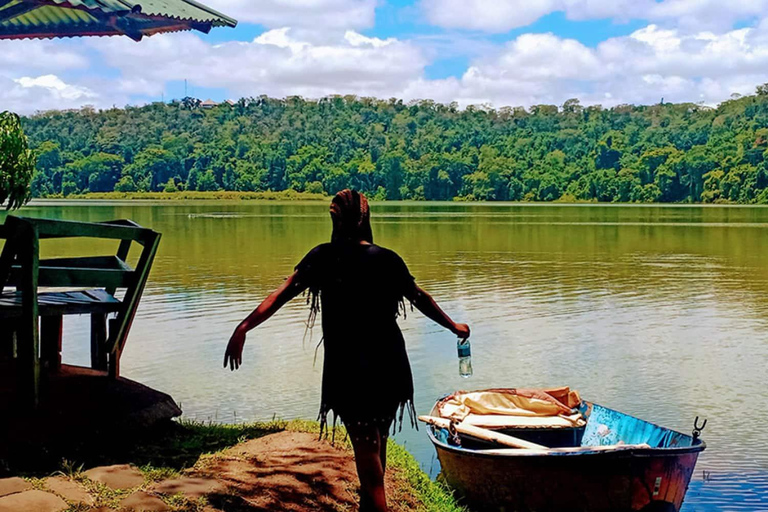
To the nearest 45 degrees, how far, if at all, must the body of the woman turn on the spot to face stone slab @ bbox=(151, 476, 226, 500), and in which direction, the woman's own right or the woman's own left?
approximately 45° to the woman's own left

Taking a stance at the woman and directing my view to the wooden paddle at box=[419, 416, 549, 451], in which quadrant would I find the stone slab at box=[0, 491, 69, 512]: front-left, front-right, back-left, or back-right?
back-left

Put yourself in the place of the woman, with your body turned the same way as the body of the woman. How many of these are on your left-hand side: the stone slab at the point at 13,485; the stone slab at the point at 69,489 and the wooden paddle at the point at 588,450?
2

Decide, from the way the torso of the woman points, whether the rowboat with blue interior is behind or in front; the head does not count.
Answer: in front

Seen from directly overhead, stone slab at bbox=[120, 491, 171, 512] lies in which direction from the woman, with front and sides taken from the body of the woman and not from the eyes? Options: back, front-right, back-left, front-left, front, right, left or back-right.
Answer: left

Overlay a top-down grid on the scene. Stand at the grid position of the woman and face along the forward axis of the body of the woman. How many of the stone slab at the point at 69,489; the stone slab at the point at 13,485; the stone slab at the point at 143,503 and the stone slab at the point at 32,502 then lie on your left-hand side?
4

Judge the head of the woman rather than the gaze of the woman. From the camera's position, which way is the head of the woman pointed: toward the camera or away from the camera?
away from the camera

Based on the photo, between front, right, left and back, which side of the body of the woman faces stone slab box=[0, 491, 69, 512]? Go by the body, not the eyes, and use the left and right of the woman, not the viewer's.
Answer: left

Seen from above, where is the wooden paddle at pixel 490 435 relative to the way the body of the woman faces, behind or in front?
in front

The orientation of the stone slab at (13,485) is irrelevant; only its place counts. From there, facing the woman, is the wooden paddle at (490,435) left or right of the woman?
left

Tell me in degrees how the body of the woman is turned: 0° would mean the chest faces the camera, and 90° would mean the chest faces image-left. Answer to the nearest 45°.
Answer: approximately 180°
